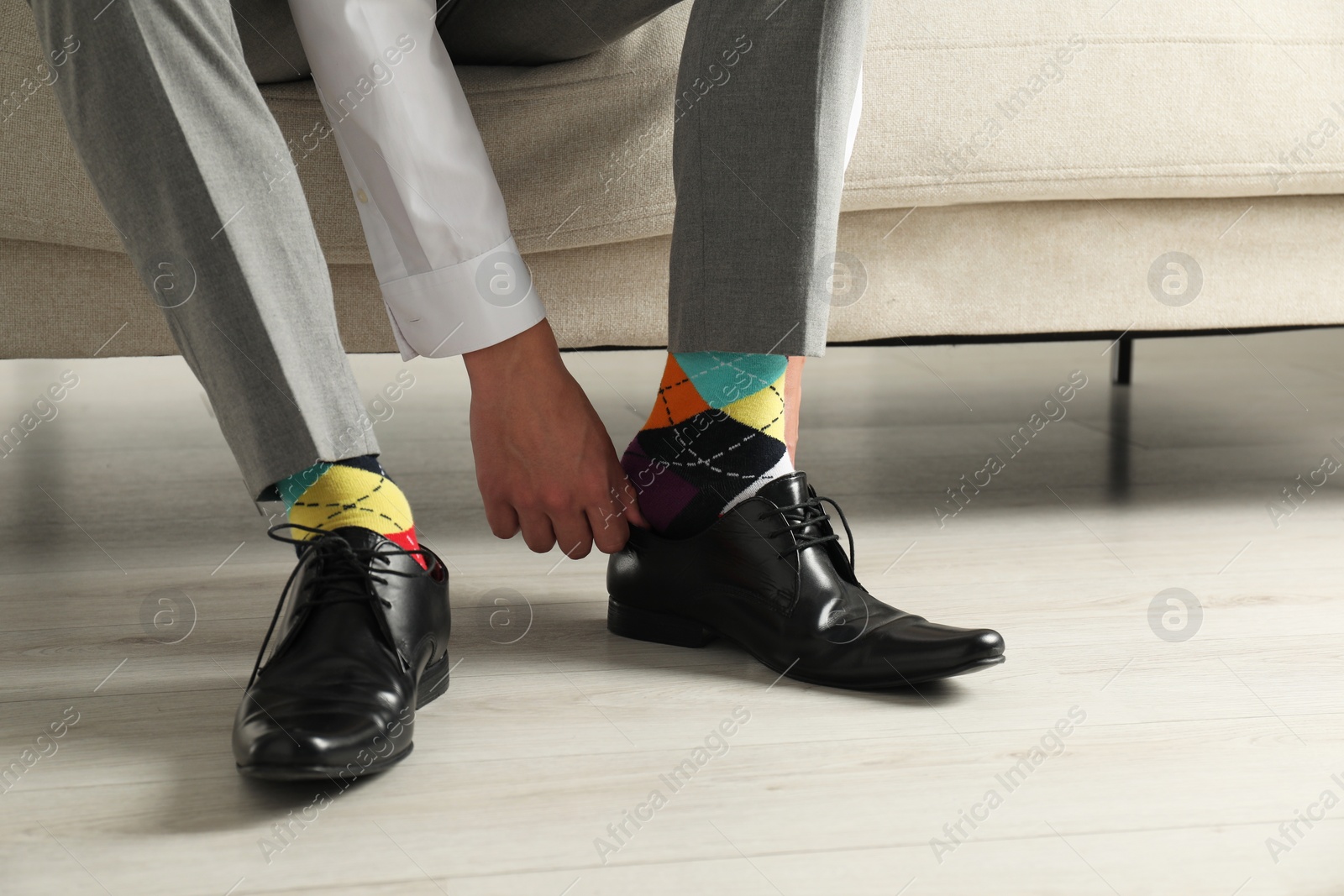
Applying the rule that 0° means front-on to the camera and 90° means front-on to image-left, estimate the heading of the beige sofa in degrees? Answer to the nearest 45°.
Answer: approximately 0°
